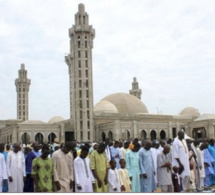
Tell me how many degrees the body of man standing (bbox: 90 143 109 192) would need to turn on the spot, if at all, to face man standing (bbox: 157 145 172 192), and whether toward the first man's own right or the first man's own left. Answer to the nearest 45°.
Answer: approximately 90° to the first man's own left

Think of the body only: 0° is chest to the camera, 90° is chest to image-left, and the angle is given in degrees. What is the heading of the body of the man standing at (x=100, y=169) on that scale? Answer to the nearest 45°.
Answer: approximately 315°

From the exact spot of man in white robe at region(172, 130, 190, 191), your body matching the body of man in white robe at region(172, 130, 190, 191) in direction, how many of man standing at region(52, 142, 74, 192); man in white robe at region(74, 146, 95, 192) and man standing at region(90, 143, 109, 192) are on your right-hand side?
3

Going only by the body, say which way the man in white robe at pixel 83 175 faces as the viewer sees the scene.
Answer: toward the camera

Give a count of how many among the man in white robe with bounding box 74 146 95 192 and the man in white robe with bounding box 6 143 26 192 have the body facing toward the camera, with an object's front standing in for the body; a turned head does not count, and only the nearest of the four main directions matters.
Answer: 2

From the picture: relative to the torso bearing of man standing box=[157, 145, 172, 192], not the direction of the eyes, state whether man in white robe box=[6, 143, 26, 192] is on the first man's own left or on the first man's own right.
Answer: on the first man's own right

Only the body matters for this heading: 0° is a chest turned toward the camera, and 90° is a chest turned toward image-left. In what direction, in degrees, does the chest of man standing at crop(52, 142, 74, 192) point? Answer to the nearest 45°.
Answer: approximately 315°

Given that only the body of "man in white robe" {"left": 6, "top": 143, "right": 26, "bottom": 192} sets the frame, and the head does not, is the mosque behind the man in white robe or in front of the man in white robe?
behind

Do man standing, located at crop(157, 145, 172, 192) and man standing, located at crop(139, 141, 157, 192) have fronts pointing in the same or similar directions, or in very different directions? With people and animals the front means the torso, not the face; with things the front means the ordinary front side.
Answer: same or similar directions

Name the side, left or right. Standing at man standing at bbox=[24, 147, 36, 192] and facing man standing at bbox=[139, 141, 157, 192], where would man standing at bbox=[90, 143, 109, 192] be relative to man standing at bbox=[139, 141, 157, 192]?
right

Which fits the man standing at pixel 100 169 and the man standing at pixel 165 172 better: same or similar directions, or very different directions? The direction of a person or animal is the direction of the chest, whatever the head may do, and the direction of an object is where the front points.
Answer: same or similar directions

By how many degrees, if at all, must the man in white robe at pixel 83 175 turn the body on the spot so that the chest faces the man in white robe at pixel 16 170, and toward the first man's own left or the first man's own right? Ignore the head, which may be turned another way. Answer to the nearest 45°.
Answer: approximately 135° to the first man's own right

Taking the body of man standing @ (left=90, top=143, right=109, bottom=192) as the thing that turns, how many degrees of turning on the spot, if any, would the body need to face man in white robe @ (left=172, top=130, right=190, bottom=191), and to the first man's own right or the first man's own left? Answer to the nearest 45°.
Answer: approximately 90° to the first man's own left
